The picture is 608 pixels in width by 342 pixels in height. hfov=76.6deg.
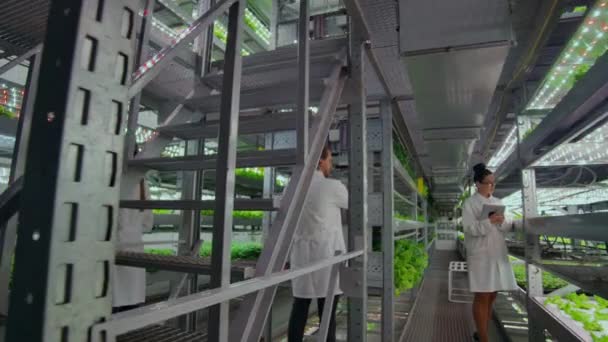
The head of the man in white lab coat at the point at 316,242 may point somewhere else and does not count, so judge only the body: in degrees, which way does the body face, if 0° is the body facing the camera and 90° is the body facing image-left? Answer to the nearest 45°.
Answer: approximately 225°

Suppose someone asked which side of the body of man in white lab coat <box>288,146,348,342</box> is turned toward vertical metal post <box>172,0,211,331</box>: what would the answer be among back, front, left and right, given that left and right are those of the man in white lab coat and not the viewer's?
left

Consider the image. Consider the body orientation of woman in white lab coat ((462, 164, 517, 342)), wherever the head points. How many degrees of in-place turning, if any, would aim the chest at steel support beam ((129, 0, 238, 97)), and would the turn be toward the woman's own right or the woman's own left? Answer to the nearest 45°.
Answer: approximately 45° to the woman's own right

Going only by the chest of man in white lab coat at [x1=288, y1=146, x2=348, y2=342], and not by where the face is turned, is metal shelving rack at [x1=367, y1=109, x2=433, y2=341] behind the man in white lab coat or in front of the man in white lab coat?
in front

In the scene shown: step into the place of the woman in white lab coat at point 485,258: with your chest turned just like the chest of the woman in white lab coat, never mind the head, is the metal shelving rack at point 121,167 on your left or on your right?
on your right

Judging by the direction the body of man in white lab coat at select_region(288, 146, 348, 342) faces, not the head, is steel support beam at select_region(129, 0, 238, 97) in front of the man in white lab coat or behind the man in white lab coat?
behind

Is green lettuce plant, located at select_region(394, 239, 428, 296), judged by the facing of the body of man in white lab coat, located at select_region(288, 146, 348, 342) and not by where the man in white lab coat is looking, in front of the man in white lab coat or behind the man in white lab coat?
in front

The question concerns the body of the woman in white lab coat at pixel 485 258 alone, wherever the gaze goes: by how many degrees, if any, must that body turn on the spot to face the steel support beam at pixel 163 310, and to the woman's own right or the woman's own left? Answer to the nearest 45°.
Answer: approximately 45° to the woman's own right

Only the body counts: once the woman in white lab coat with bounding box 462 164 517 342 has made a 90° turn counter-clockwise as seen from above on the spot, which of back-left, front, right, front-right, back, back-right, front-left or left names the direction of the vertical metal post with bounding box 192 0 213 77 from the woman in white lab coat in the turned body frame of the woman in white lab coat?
back
